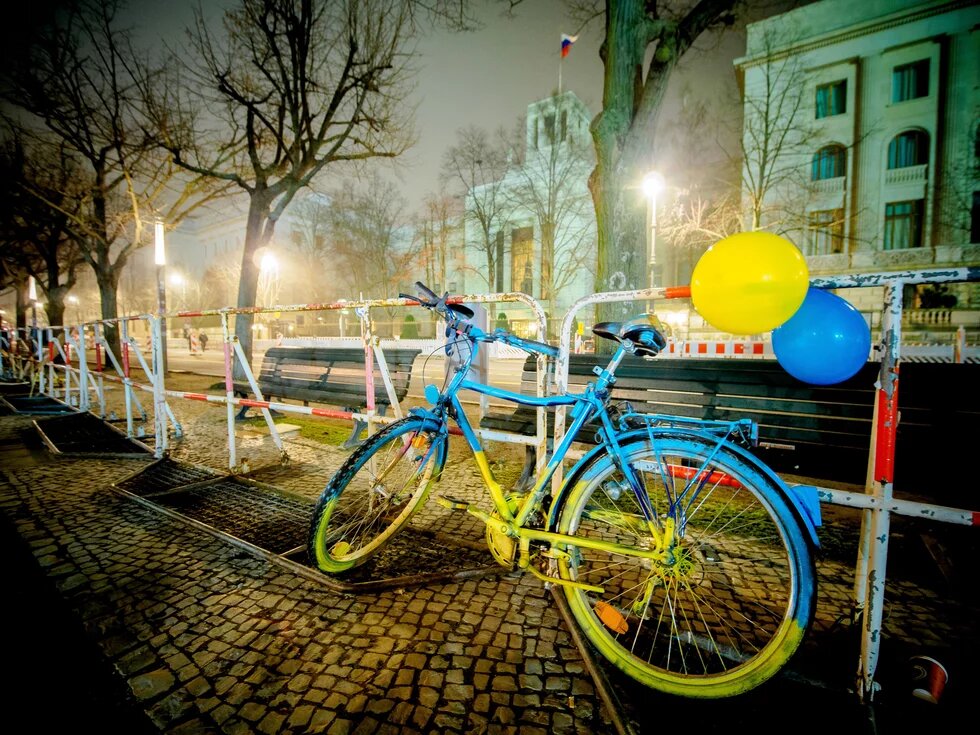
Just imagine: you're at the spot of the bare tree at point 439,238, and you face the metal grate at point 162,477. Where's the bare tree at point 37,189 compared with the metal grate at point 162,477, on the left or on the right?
right

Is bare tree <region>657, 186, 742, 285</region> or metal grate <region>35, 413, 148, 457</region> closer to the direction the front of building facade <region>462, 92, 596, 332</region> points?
the metal grate

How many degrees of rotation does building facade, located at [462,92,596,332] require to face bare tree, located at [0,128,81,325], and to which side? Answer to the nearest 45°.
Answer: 0° — it already faces it

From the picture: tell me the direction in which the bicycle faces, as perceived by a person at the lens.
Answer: facing away from the viewer and to the left of the viewer

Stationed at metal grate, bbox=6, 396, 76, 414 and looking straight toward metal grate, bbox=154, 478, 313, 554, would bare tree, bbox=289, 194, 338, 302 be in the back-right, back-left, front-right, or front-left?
back-left

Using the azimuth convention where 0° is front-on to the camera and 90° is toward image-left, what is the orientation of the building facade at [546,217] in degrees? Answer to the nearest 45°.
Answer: approximately 45°

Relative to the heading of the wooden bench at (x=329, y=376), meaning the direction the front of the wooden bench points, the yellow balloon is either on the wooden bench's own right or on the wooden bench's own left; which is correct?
on the wooden bench's own left

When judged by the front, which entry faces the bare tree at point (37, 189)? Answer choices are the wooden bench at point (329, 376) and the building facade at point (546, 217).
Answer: the building facade

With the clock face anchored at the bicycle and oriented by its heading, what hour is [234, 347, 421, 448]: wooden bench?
The wooden bench is roughly at 12 o'clock from the bicycle.

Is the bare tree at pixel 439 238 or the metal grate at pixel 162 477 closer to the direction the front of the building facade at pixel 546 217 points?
the metal grate

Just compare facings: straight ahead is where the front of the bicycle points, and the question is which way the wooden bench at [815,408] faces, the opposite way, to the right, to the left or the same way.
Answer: to the left

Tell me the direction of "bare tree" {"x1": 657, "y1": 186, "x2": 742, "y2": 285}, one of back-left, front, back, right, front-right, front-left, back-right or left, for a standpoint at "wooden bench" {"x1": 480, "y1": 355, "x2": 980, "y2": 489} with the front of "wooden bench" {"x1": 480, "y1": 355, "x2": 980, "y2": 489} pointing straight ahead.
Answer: back-right

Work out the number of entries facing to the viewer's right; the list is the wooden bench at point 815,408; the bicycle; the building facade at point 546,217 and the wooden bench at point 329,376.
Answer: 0
